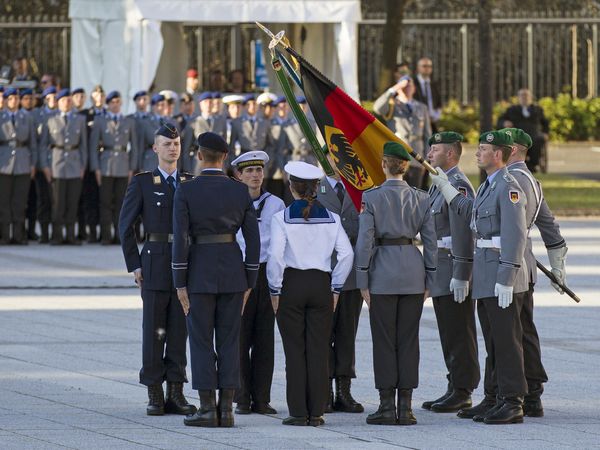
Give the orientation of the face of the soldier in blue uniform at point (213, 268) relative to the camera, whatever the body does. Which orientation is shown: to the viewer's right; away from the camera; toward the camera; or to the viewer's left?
away from the camera

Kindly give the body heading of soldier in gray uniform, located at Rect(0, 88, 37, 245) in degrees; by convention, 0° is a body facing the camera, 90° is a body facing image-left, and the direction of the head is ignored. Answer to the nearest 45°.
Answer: approximately 0°

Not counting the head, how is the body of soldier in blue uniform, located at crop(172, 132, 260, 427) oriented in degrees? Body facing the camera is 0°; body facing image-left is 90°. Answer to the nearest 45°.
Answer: approximately 180°

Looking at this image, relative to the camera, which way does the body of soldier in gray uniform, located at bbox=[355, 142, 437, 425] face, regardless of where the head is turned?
away from the camera

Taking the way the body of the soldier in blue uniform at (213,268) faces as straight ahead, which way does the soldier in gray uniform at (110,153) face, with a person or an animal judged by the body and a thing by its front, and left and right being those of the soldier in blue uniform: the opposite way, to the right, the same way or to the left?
the opposite way

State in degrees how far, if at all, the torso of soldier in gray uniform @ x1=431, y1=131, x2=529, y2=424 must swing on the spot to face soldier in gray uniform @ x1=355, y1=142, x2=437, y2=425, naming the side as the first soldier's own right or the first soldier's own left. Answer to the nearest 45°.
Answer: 0° — they already face them

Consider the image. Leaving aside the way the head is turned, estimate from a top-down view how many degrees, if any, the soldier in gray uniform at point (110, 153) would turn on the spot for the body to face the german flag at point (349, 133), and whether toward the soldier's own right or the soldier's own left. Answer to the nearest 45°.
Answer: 0° — they already face it

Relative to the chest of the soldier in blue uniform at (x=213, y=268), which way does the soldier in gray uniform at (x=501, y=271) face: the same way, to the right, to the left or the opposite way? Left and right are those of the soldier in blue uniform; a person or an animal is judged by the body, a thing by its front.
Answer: to the left

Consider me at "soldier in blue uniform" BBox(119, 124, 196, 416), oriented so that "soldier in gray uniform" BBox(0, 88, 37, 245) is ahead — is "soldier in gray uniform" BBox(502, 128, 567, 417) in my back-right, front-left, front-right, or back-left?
back-right

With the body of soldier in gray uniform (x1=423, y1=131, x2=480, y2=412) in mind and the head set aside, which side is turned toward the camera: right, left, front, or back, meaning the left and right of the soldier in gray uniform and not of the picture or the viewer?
left

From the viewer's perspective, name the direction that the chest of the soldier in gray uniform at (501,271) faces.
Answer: to the viewer's left

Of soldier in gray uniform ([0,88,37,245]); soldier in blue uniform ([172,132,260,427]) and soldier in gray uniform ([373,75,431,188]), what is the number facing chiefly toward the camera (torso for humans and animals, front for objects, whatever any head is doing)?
2
